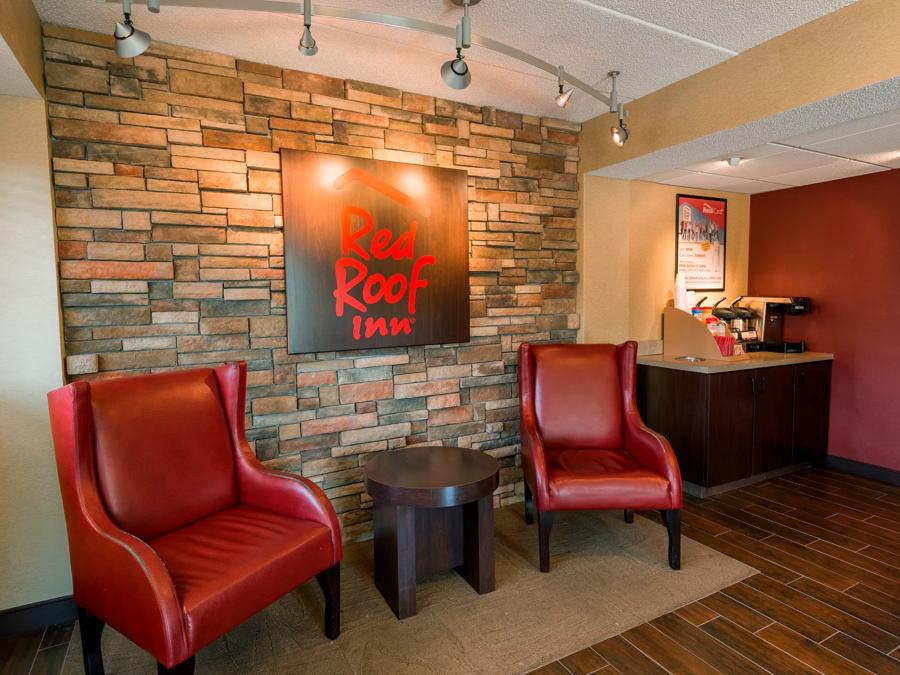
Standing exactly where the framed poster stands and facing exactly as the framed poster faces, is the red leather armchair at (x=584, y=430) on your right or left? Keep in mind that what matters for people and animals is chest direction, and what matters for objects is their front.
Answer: on your right

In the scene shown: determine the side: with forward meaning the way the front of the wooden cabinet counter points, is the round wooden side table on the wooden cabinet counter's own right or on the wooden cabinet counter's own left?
on the wooden cabinet counter's own right

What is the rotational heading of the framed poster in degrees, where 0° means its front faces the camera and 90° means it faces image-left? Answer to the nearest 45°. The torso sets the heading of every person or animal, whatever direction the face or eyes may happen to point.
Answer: approximately 315°

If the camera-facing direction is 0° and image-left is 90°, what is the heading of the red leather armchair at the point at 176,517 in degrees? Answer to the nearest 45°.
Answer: approximately 315°

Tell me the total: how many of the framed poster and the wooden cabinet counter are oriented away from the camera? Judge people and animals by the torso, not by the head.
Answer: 0

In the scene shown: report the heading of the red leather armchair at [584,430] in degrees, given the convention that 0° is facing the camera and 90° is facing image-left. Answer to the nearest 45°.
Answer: approximately 0°

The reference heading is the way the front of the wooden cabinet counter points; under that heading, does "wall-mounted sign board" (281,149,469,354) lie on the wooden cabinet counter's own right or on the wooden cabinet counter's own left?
on the wooden cabinet counter's own right

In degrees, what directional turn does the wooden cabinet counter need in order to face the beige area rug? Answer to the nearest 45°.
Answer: approximately 90° to its right

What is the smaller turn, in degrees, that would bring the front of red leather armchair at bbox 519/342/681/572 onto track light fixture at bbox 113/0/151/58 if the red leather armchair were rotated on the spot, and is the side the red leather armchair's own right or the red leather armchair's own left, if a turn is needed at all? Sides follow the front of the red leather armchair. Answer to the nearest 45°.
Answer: approximately 45° to the red leather armchair's own right
